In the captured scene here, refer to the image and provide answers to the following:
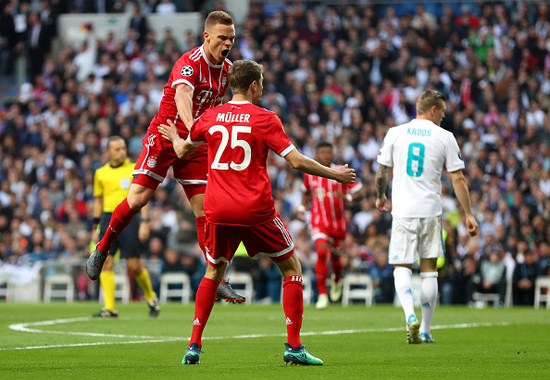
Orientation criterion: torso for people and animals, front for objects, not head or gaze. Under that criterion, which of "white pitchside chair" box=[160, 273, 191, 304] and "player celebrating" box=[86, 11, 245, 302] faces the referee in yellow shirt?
the white pitchside chair

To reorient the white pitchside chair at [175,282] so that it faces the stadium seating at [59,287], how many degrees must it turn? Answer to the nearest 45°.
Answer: approximately 90° to its right

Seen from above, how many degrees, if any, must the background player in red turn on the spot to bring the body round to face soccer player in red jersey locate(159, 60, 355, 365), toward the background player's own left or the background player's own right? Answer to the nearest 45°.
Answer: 0° — they already face them

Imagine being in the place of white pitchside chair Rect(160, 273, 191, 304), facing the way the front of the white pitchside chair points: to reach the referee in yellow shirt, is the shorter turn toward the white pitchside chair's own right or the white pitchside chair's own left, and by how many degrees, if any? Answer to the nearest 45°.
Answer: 0° — it already faces them

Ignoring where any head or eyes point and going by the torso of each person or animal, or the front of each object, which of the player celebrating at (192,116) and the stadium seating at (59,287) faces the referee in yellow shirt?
the stadium seating

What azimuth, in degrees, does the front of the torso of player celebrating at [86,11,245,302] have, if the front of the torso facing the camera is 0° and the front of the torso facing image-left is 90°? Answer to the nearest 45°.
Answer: approximately 315°

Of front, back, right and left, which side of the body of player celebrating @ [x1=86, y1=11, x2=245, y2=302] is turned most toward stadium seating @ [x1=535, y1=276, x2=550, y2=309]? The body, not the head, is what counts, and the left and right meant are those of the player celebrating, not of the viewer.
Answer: left
